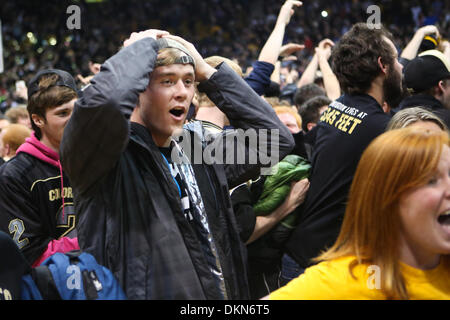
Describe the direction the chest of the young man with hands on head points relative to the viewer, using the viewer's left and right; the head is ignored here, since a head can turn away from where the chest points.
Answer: facing the viewer and to the right of the viewer

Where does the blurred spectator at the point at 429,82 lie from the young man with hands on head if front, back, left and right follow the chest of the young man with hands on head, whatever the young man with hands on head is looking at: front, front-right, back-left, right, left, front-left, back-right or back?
left

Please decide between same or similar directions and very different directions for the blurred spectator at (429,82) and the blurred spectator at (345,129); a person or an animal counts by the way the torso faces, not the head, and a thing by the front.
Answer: same or similar directions

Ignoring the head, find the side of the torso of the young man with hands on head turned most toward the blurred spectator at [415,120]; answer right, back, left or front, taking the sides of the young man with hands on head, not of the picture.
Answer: left

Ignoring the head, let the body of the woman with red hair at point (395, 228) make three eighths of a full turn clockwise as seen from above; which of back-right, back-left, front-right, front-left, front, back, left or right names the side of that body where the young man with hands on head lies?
front

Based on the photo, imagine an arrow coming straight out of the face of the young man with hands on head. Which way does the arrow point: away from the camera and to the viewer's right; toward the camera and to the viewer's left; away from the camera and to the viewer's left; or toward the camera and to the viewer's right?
toward the camera and to the viewer's right
